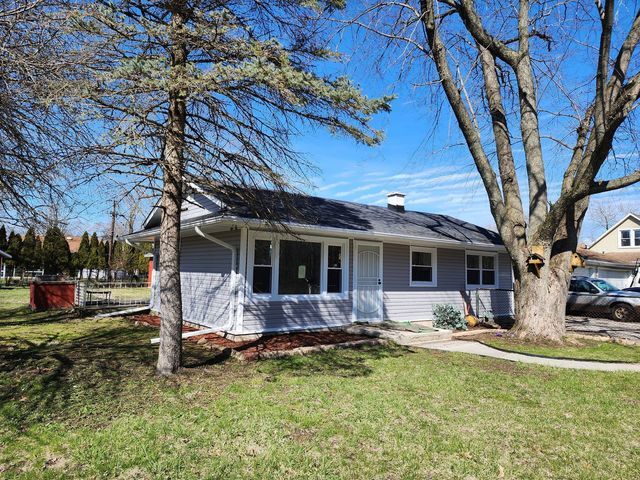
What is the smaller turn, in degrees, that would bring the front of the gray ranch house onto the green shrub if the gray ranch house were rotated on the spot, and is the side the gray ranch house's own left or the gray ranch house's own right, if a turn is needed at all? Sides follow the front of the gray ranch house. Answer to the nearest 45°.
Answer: approximately 45° to the gray ranch house's own left

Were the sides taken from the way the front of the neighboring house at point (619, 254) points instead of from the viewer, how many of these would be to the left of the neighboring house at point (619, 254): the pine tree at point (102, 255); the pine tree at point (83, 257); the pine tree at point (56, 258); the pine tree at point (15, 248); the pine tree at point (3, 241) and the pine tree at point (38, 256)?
0

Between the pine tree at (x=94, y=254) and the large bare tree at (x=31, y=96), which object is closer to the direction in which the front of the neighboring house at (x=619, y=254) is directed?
the large bare tree

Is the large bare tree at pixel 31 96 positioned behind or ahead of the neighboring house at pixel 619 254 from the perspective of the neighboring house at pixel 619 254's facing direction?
ahead

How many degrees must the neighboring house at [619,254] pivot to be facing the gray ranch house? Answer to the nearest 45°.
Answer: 0° — it already faces it

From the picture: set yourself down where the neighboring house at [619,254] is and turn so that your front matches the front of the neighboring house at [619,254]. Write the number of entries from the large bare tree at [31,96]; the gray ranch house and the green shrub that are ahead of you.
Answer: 3

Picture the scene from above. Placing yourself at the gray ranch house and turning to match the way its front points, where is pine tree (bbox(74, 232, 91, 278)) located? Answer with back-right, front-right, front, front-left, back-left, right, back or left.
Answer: back

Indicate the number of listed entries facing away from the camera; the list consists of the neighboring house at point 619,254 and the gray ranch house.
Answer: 0

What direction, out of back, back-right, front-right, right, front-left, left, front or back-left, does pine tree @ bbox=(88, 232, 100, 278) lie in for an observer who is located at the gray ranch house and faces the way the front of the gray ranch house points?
back

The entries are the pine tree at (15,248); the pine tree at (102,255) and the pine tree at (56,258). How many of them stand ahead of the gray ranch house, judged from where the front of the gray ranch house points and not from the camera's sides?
0

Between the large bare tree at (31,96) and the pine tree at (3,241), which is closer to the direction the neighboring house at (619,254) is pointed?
the large bare tree

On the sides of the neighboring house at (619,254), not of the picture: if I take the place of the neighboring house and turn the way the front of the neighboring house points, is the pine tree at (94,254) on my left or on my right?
on my right

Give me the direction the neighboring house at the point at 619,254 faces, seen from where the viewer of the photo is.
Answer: facing the viewer

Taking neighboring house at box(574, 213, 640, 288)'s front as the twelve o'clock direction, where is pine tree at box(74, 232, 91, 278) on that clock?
The pine tree is roughly at 2 o'clock from the neighboring house.

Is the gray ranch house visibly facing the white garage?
no

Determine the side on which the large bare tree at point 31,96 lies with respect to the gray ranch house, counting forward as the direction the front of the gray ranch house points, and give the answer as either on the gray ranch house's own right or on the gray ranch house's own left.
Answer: on the gray ranch house's own right

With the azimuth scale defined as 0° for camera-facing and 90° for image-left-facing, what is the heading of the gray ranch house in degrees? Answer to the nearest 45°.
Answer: approximately 315°
